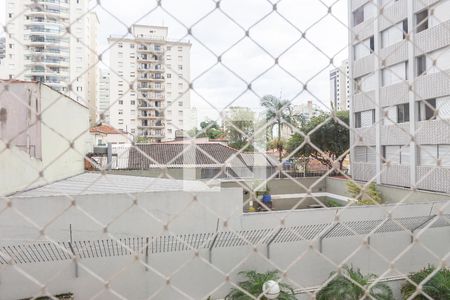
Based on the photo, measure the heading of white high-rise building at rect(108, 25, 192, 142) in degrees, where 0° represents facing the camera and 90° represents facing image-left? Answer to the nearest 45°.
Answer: approximately 0°

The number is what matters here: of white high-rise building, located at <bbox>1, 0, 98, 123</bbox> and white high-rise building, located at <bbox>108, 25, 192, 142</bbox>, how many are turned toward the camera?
2

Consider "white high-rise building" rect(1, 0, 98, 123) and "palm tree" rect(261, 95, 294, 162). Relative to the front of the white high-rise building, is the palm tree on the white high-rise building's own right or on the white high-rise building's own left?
on the white high-rise building's own left

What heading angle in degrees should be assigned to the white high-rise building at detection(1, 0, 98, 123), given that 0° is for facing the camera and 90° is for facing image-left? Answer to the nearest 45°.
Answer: approximately 0°
